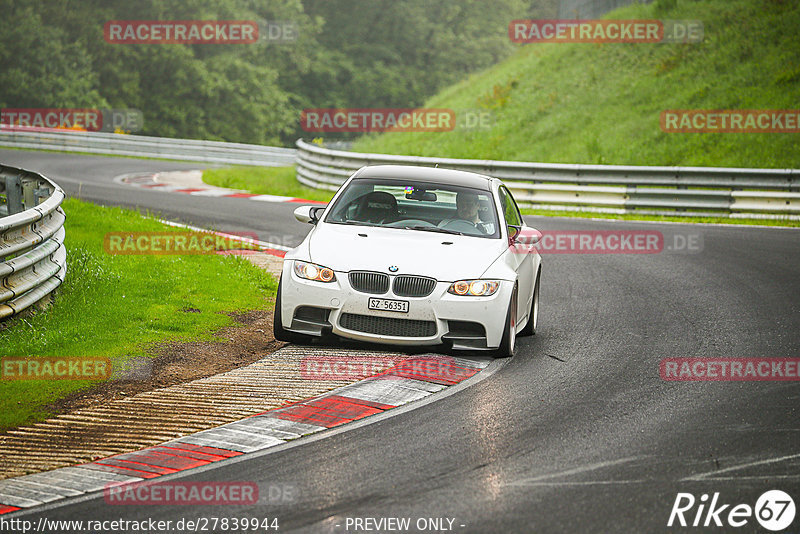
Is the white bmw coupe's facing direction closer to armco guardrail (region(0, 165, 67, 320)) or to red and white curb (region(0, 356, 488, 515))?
the red and white curb

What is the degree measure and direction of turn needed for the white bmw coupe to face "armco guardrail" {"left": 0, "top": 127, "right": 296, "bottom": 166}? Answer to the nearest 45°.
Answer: approximately 180°

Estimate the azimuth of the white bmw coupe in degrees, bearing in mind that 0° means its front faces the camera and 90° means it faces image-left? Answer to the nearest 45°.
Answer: approximately 0°

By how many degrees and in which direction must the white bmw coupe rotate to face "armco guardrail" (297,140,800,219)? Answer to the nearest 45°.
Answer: approximately 180°

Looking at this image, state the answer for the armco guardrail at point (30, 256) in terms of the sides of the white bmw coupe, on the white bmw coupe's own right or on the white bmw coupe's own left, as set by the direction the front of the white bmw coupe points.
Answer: on the white bmw coupe's own right

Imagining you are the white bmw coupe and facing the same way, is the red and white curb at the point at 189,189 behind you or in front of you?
behind
